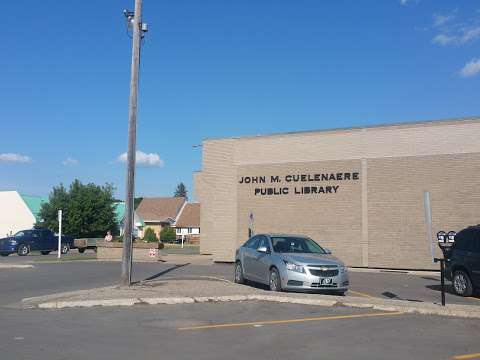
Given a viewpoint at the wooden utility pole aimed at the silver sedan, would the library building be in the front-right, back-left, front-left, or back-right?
front-left

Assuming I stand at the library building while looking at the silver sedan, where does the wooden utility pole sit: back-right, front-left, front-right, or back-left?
front-right

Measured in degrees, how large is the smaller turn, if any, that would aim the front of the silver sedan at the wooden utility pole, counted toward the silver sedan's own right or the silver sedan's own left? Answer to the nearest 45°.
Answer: approximately 135° to the silver sedan's own right

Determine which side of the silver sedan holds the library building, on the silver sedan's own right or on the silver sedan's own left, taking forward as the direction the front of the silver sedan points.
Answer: on the silver sedan's own left

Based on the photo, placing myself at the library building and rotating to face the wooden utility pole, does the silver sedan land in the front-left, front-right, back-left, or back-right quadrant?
front-left
